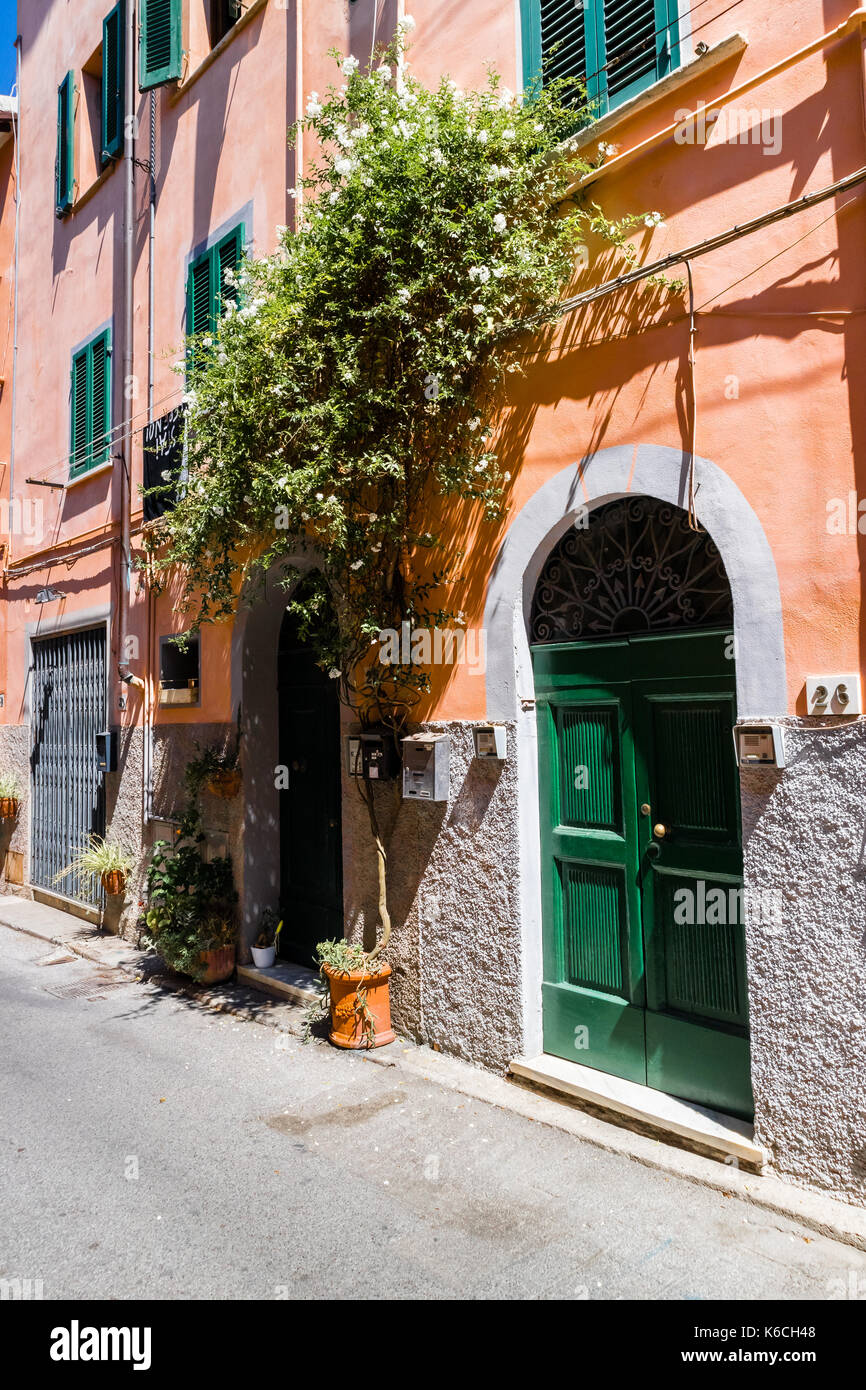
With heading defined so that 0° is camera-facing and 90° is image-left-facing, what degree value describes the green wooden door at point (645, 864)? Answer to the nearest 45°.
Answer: approximately 45°

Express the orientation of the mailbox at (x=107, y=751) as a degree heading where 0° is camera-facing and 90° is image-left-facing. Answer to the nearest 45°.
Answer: approximately 45°

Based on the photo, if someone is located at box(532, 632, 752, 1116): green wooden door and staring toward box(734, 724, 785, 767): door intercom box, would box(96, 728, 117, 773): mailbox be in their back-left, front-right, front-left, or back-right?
back-right

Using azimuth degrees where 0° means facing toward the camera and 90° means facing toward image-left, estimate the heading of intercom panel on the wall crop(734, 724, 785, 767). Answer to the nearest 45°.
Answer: approximately 45°

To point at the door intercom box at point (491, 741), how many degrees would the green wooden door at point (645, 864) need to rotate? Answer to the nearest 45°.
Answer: approximately 90° to its right
